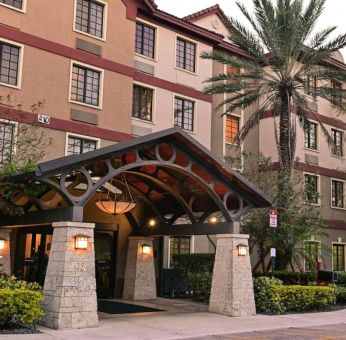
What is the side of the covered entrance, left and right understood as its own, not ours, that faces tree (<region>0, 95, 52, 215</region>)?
right

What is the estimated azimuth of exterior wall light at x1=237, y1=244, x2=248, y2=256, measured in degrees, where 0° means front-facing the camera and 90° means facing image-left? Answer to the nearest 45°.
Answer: approximately 315°

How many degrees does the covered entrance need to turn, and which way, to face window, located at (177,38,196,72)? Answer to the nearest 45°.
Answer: approximately 135° to its left

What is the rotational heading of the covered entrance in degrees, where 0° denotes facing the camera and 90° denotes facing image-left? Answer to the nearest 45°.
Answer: approximately 315°

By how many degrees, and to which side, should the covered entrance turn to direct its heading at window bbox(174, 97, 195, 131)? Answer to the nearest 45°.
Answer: approximately 135° to its left

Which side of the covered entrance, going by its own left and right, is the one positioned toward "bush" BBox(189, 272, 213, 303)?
left

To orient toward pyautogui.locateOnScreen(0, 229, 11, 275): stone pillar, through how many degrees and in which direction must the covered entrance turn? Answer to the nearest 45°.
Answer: approximately 135° to its right

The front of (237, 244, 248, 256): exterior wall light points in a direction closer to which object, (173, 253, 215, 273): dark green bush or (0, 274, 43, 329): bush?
the bush

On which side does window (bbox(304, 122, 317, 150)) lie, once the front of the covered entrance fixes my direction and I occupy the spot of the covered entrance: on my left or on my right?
on my left
